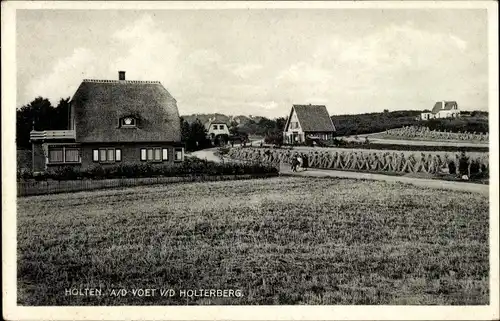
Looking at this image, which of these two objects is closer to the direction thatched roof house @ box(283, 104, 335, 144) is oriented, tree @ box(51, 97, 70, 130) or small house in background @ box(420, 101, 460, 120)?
the tree

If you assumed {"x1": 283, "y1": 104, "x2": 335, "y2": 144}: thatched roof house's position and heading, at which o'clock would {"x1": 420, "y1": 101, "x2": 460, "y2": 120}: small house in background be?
The small house in background is roughly at 8 o'clock from the thatched roof house.

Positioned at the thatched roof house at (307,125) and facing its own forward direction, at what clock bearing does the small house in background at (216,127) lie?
The small house in background is roughly at 2 o'clock from the thatched roof house.

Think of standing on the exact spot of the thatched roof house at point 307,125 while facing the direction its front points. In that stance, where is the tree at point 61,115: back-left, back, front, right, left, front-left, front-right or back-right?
front-right

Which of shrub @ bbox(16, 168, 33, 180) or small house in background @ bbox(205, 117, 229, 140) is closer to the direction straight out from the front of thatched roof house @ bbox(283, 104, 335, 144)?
the shrub

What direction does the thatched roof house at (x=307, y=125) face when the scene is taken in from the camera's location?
facing the viewer and to the left of the viewer

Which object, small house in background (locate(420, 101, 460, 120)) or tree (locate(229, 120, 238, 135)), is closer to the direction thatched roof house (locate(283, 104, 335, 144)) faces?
the tree
